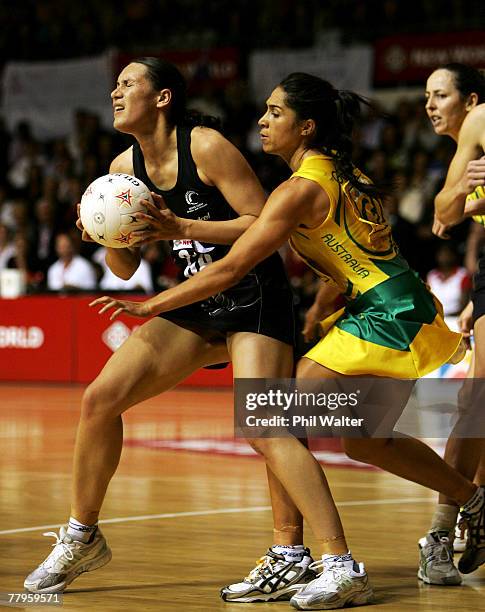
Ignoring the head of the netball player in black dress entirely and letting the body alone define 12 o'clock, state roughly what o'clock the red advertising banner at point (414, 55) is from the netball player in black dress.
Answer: The red advertising banner is roughly at 5 o'clock from the netball player in black dress.

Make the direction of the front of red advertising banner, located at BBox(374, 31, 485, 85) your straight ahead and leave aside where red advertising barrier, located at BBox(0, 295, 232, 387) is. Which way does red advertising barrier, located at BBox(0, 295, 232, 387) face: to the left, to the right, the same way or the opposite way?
the same way

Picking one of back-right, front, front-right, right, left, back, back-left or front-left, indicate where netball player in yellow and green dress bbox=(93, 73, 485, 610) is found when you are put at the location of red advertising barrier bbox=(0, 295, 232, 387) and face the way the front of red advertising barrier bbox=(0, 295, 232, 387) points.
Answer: front

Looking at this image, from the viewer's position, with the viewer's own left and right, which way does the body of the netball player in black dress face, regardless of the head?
facing the viewer and to the left of the viewer

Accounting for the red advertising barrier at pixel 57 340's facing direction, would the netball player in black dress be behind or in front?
in front

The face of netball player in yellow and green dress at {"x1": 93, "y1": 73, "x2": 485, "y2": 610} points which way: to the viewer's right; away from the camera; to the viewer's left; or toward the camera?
to the viewer's left

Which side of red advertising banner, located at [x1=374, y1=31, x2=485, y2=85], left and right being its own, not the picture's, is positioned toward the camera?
front

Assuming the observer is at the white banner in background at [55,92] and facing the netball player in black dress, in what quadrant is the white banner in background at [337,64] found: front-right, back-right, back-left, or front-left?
front-left

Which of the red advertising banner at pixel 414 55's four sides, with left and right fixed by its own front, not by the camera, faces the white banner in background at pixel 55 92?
right

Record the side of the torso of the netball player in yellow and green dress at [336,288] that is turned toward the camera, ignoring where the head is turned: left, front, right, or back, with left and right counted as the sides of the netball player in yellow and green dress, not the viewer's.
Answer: left

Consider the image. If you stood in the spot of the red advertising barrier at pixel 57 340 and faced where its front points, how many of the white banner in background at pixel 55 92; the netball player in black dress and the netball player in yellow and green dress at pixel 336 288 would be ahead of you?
2

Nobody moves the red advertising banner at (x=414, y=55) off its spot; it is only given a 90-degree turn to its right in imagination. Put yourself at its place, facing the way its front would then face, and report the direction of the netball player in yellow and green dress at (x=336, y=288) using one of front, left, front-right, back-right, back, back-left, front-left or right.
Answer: left

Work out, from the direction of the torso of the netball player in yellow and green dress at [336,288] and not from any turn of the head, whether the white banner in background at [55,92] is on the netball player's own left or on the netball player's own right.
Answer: on the netball player's own right

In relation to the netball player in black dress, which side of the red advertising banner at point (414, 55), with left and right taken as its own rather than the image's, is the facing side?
front

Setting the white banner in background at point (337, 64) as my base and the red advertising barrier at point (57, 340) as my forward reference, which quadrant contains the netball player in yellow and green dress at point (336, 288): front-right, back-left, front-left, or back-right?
front-left
